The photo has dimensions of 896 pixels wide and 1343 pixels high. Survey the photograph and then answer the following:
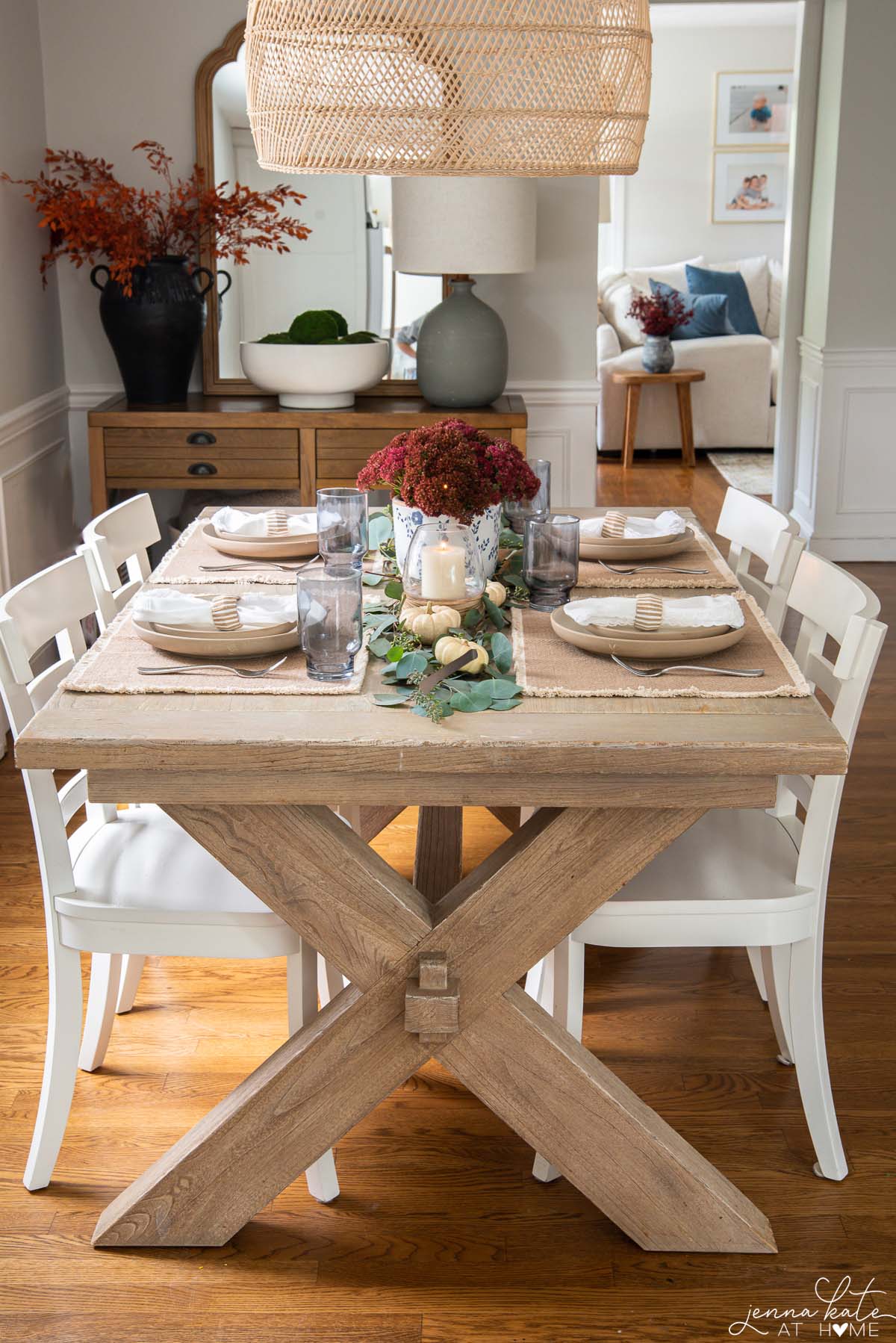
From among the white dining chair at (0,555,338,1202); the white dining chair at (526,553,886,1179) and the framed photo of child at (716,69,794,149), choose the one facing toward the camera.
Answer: the framed photo of child

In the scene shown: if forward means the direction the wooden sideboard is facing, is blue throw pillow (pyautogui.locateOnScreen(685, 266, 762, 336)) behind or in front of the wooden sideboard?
behind

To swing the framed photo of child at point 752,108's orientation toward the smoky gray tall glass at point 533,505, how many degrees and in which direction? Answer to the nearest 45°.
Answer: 0° — it already faces it

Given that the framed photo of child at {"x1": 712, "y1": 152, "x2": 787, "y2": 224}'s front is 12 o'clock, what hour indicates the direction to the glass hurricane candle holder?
The glass hurricane candle holder is roughly at 12 o'clock from the framed photo of child.

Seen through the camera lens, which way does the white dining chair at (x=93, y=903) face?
facing to the right of the viewer

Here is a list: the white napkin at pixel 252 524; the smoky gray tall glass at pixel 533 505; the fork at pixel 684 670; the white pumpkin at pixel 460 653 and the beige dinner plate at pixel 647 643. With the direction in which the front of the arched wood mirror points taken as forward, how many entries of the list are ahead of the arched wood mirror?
5

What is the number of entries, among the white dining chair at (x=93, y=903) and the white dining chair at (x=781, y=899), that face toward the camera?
0

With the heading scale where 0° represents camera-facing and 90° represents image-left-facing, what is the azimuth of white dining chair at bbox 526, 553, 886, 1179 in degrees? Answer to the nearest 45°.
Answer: approximately 90°

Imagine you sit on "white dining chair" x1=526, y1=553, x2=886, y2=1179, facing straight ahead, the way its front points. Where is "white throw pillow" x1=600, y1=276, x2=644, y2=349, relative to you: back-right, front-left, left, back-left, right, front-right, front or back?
right

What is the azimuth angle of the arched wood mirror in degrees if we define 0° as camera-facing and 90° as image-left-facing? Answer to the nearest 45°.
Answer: approximately 0°

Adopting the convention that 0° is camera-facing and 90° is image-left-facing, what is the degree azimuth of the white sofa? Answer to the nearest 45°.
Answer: approximately 45°
